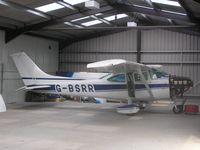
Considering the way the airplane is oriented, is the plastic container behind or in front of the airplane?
in front

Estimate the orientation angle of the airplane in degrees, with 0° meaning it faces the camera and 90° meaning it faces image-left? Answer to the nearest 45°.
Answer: approximately 270°

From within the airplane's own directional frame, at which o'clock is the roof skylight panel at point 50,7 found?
The roof skylight panel is roughly at 6 o'clock from the airplane.

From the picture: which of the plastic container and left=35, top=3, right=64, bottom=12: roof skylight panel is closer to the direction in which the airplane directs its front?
the plastic container
